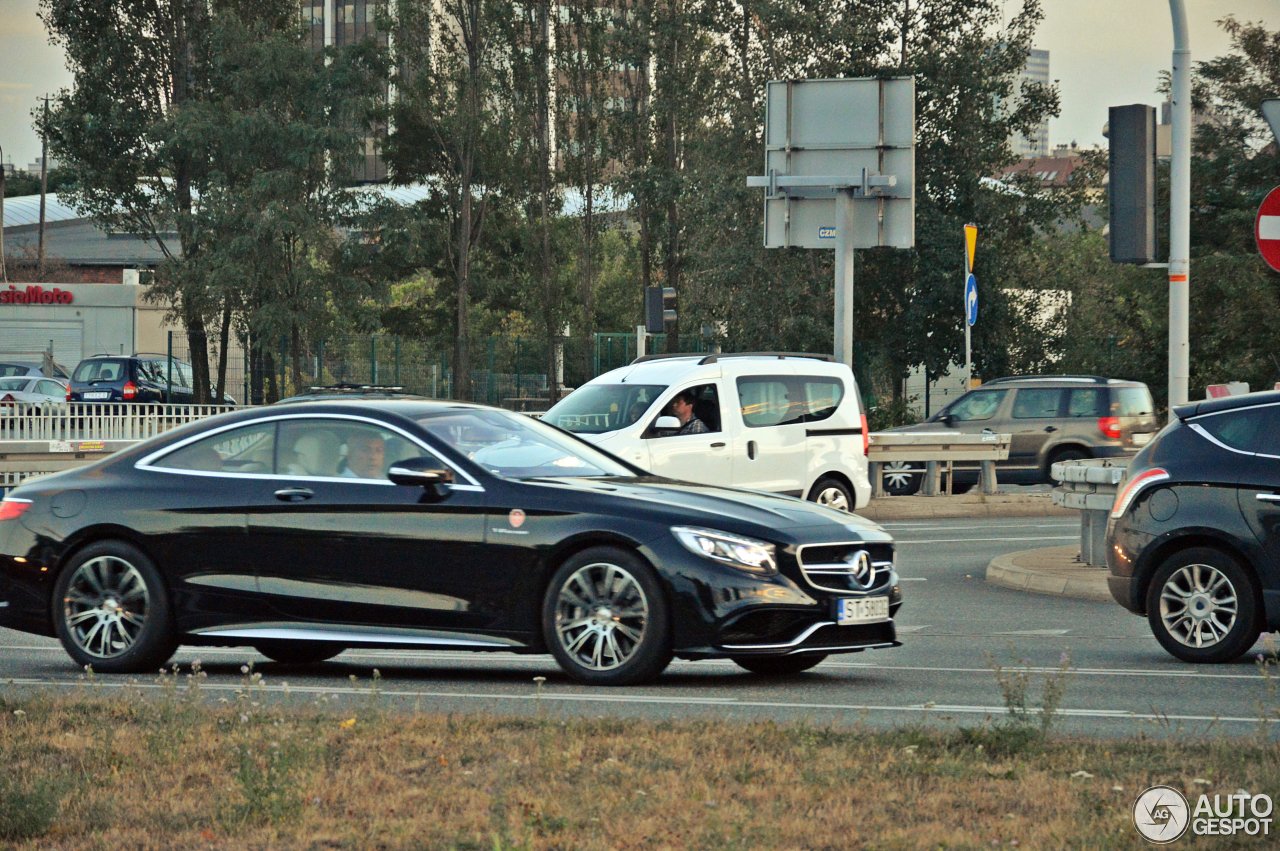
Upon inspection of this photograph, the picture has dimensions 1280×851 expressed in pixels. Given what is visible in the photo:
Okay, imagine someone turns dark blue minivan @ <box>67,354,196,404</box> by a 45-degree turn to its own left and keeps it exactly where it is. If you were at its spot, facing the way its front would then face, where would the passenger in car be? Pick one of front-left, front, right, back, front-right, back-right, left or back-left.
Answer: back

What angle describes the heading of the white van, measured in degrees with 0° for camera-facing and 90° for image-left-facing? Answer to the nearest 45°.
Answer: approximately 45°

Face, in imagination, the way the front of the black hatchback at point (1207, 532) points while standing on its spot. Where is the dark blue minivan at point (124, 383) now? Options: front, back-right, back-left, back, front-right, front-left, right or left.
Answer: back-left

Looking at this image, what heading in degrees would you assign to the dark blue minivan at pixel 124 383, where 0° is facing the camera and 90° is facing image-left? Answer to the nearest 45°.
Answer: approximately 225°

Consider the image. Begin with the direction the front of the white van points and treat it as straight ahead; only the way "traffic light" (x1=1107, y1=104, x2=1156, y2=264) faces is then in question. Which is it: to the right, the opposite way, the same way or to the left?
to the right

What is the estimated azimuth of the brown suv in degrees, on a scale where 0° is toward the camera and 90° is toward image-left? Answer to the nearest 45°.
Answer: approximately 135°

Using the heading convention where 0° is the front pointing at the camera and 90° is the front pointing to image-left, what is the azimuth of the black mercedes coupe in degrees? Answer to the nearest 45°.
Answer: approximately 315°

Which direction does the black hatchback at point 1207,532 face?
to the viewer's right
